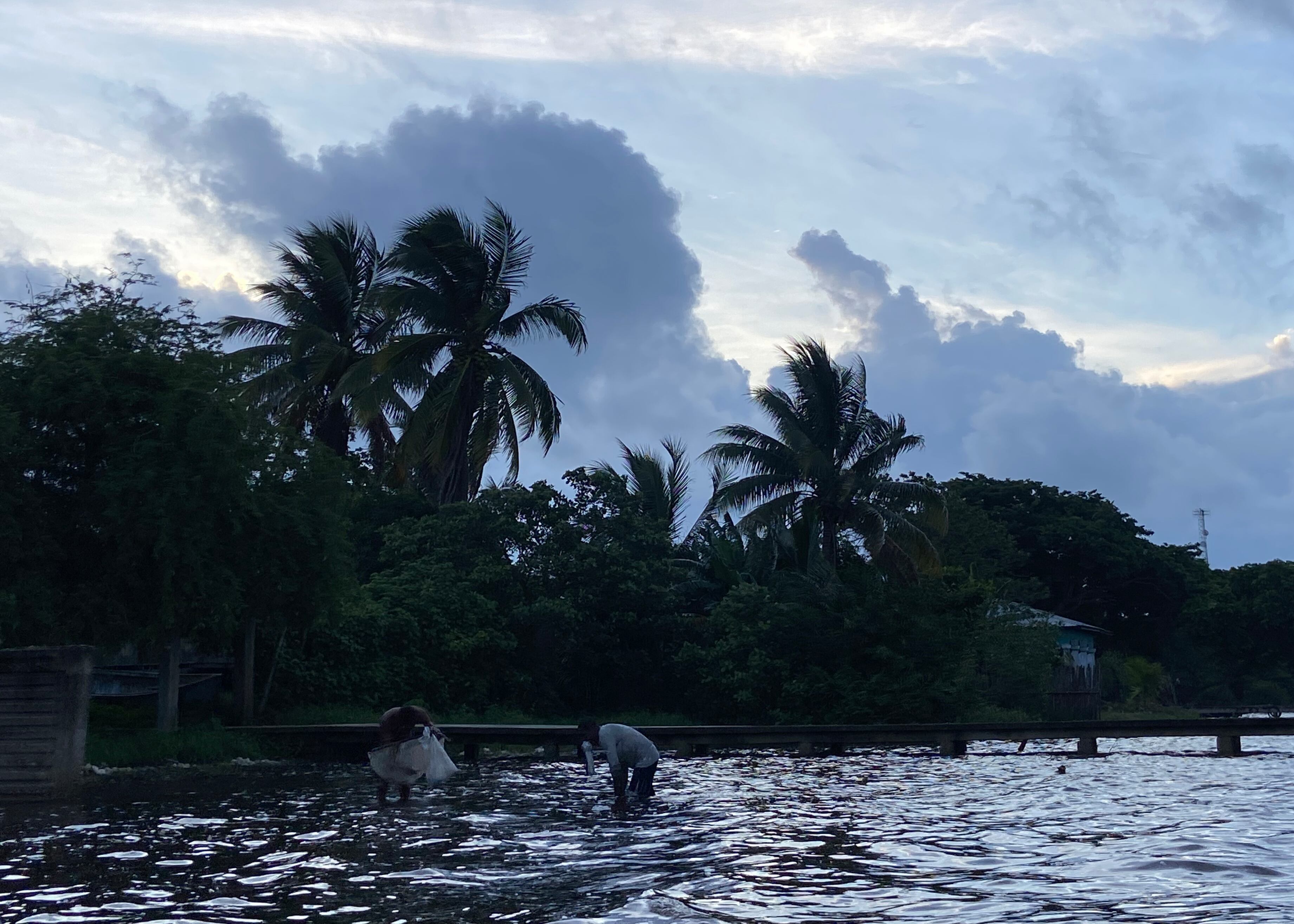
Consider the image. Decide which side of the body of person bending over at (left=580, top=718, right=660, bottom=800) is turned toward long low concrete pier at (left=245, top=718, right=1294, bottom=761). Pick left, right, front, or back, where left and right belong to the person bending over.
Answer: right

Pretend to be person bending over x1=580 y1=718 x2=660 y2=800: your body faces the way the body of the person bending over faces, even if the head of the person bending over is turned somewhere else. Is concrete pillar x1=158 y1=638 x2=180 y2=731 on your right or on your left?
on your right

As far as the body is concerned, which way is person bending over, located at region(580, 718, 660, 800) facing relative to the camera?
to the viewer's left

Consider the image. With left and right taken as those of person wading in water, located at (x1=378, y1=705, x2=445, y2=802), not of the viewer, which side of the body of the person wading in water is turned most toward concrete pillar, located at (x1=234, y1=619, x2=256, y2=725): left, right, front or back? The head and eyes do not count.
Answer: left

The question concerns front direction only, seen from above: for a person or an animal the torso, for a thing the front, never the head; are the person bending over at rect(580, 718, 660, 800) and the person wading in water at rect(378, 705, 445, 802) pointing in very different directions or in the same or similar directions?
very different directions

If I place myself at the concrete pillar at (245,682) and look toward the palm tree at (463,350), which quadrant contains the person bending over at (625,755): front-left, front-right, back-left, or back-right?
back-right

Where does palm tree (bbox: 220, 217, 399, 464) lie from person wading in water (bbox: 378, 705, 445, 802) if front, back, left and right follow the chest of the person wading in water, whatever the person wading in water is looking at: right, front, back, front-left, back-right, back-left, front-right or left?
left

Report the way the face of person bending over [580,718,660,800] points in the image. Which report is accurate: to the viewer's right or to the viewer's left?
to the viewer's left
